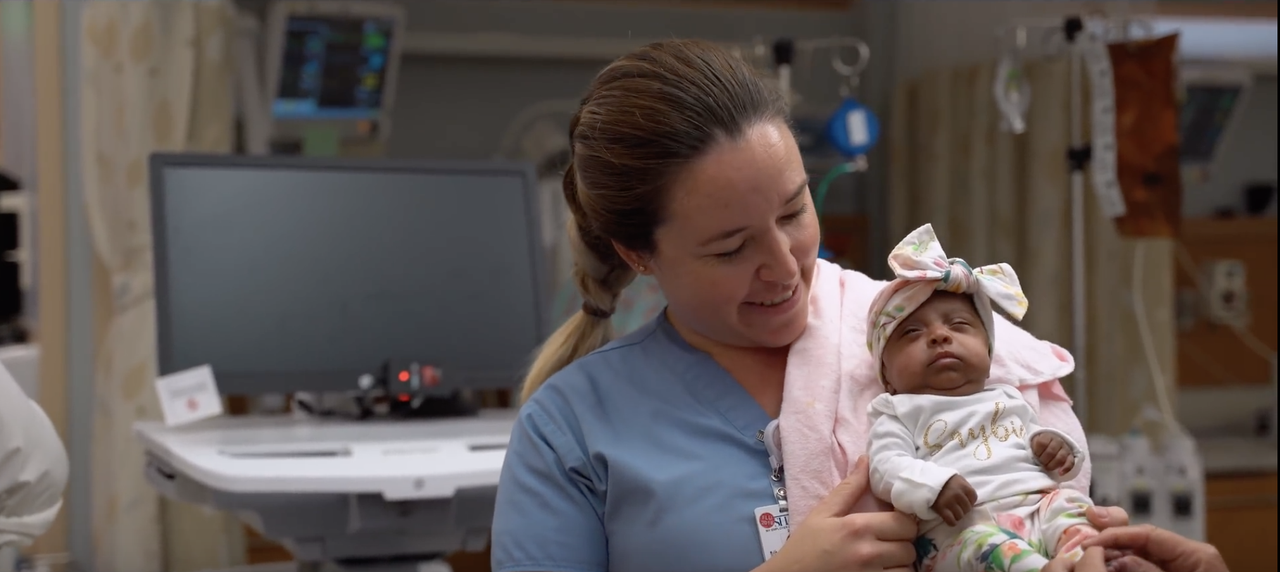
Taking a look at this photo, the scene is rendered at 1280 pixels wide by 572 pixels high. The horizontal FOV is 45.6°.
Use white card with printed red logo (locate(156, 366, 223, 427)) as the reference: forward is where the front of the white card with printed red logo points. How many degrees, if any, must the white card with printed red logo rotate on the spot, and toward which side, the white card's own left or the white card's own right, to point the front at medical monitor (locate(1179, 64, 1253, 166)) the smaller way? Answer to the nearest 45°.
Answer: approximately 90° to the white card's own left

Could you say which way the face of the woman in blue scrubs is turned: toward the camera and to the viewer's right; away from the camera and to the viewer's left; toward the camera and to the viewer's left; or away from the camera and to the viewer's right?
toward the camera and to the viewer's right

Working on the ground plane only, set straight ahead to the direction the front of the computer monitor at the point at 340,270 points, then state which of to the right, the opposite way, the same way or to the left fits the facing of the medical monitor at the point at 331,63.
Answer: the same way

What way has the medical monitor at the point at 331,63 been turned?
toward the camera

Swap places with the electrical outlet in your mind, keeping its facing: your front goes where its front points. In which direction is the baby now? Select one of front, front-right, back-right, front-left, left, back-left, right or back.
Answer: front

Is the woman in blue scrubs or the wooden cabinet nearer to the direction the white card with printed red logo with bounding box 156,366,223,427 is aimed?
the woman in blue scrubs

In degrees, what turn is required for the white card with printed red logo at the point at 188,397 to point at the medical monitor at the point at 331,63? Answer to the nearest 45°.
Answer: approximately 180°

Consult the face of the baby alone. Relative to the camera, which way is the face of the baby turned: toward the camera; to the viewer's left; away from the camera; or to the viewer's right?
toward the camera

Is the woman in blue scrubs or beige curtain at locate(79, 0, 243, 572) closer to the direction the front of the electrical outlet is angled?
the woman in blue scrubs

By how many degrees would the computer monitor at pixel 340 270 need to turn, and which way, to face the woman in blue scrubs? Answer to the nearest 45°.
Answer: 0° — it already faces them

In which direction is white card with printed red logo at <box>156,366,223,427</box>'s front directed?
toward the camera

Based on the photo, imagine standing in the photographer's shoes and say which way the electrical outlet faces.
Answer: facing the viewer

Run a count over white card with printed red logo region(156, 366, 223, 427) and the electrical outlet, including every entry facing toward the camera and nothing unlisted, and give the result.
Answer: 2

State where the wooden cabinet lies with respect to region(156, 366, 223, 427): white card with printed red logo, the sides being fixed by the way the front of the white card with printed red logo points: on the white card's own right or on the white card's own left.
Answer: on the white card's own left

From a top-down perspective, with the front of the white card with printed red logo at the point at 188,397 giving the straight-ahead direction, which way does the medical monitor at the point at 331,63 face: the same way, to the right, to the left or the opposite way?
the same way
